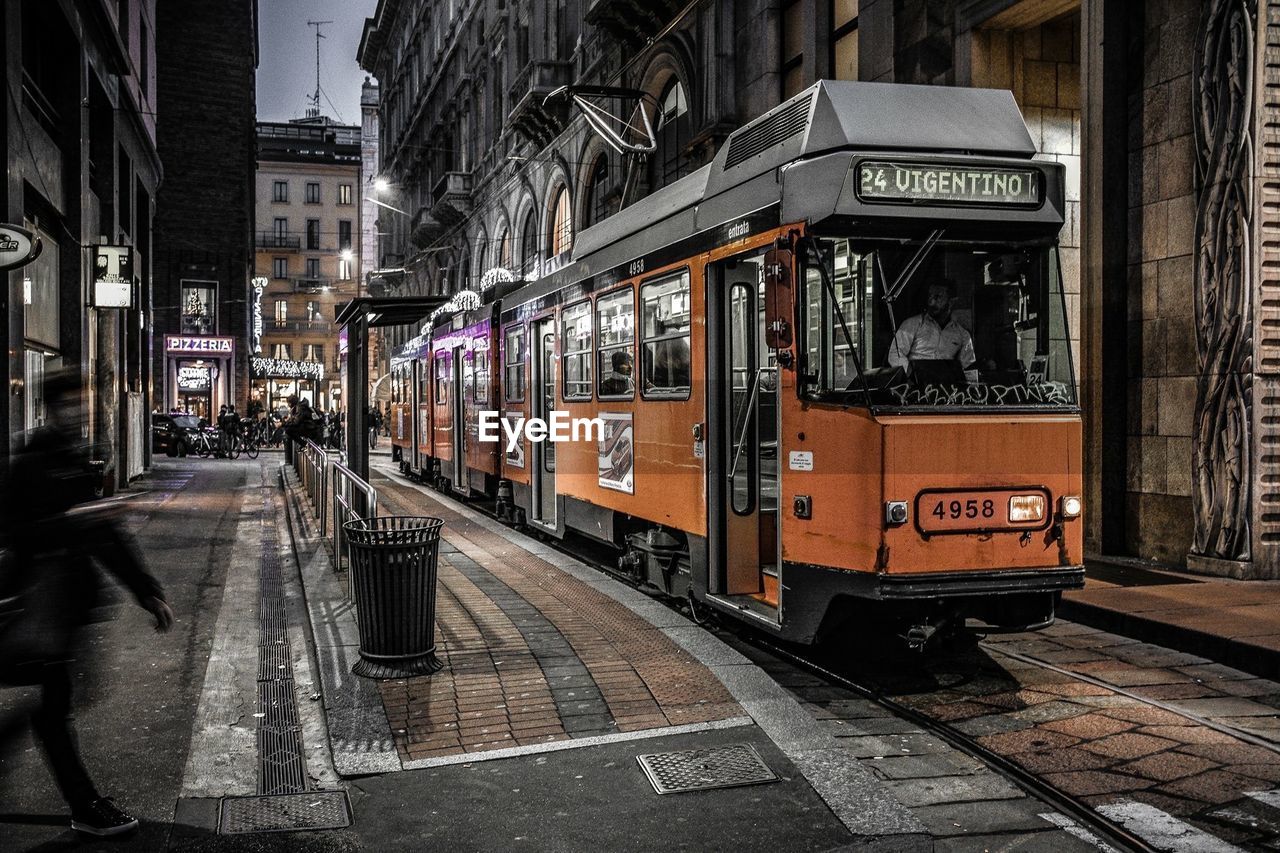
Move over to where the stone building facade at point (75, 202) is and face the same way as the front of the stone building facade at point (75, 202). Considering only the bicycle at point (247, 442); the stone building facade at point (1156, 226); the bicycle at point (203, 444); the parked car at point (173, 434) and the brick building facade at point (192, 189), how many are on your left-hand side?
4

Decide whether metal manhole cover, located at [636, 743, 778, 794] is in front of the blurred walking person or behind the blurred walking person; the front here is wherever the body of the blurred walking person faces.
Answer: in front

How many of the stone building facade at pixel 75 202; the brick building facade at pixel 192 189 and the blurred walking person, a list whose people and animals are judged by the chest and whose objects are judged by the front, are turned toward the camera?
1

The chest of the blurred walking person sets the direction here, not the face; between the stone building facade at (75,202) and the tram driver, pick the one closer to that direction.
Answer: the tram driver

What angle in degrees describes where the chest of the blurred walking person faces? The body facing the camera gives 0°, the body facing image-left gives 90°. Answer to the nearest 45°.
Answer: approximately 270°

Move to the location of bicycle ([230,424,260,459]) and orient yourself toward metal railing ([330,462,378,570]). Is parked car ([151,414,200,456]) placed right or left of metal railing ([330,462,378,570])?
right

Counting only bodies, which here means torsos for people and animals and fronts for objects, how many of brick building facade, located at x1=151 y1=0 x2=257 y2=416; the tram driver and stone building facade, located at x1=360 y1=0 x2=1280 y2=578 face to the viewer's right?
0

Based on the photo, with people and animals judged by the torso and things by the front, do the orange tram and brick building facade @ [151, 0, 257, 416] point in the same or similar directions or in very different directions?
same or similar directions

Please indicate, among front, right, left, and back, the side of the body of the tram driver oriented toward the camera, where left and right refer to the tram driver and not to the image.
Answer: front

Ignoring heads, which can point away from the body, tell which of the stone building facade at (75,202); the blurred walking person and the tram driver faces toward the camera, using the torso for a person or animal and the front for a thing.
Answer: the tram driver

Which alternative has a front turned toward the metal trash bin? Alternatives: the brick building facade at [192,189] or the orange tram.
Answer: the brick building facade

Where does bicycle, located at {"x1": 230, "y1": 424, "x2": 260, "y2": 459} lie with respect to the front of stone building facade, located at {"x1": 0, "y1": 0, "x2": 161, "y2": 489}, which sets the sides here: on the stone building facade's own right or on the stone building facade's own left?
on the stone building facade's own left

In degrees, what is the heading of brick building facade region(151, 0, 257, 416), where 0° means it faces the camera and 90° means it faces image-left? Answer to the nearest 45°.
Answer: approximately 0°

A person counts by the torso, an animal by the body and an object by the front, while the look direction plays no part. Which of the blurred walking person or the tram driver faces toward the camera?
the tram driver

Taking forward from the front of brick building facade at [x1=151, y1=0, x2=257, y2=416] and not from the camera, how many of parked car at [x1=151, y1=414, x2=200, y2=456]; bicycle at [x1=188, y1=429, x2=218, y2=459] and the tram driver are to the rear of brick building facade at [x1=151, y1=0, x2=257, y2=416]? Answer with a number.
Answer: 0

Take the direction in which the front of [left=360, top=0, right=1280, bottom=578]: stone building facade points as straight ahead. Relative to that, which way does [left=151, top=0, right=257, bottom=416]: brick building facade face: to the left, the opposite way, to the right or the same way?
to the left

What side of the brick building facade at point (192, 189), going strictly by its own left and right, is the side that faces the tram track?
front

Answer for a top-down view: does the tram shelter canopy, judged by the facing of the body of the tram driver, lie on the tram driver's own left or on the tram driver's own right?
on the tram driver's own right

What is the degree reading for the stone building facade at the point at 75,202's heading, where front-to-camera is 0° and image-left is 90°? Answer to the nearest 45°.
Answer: approximately 270°

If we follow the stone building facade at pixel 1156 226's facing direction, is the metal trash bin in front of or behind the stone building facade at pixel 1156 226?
in front
